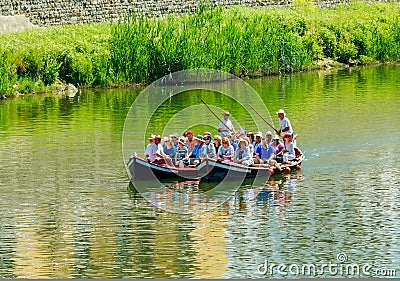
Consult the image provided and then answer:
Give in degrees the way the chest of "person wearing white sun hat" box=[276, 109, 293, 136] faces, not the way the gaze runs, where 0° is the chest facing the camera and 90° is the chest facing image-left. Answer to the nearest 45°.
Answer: approximately 45°
